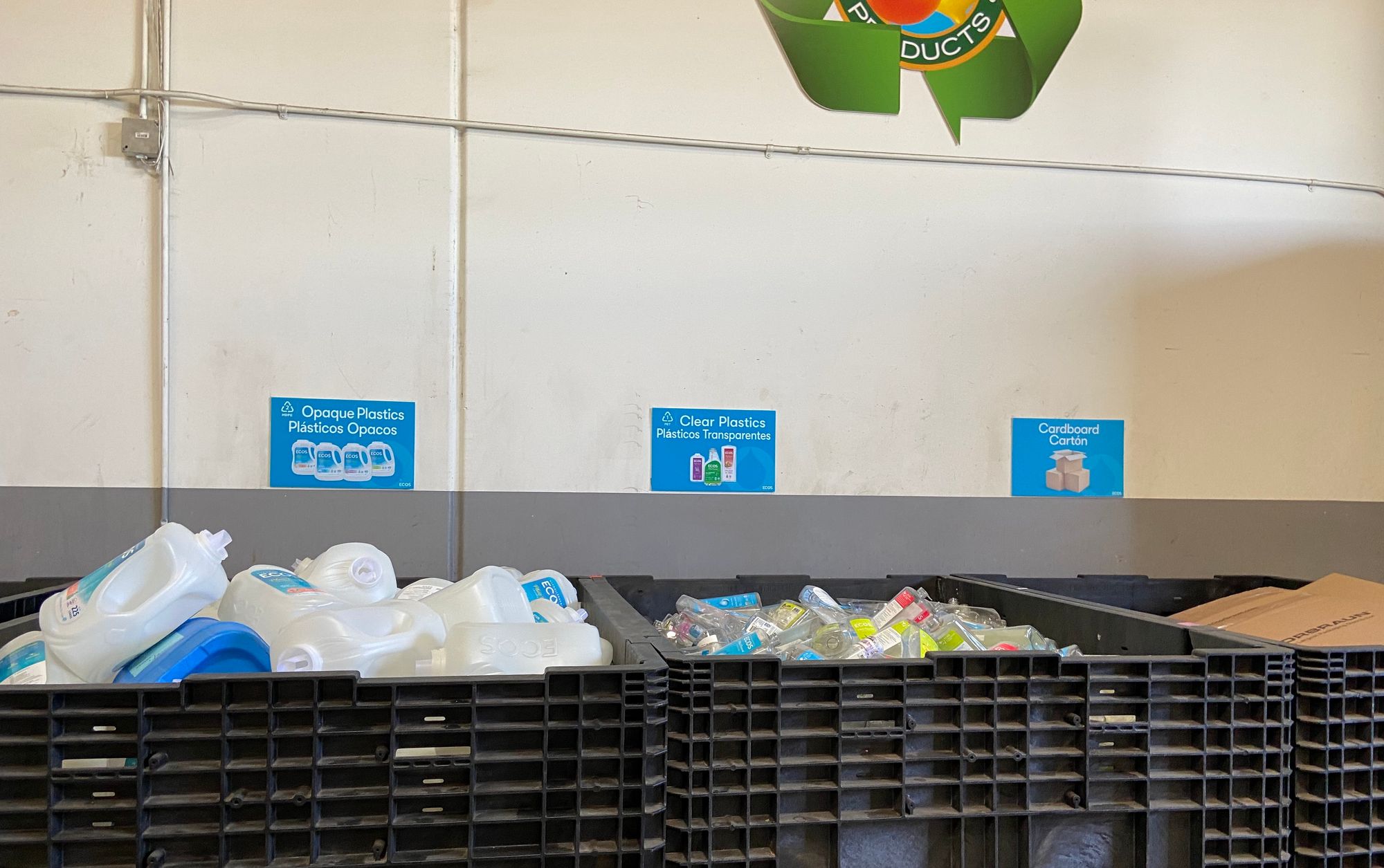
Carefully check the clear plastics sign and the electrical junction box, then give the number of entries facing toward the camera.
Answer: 2

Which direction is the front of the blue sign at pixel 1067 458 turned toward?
toward the camera

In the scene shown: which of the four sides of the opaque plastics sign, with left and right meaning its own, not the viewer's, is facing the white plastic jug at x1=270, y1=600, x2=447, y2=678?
front

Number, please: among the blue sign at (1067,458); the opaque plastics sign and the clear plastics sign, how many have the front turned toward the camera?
3

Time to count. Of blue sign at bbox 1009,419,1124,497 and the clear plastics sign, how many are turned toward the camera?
2

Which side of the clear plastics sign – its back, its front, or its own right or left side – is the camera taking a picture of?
front

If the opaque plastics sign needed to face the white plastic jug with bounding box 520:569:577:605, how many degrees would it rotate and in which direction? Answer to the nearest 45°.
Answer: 0° — it already faces it

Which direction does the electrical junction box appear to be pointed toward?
toward the camera

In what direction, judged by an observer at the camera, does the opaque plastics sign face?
facing the viewer

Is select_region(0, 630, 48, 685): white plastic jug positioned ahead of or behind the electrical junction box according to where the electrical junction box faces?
ahead
